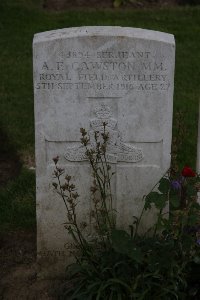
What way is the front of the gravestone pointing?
toward the camera
